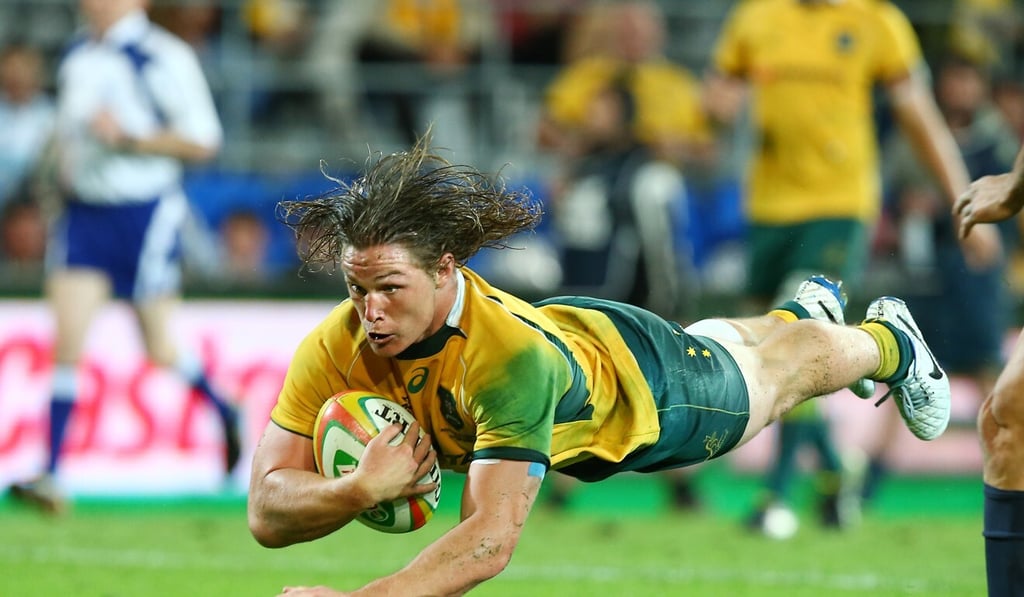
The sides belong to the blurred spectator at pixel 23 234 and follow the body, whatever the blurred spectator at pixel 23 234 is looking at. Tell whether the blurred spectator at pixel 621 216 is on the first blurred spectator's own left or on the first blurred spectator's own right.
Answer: on the first blurred spectator's own left

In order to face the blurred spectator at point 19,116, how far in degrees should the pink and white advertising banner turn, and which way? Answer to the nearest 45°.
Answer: approximately 135° to its right

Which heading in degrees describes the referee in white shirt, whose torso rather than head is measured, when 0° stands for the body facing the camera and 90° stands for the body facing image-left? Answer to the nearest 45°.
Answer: approximately 45°

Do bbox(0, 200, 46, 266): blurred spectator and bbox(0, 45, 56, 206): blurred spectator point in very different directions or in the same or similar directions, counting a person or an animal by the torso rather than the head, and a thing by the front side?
same or similar directions

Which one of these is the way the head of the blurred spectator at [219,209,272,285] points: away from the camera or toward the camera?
toward the camera

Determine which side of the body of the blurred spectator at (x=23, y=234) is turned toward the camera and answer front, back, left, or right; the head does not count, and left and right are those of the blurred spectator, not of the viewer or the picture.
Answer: front

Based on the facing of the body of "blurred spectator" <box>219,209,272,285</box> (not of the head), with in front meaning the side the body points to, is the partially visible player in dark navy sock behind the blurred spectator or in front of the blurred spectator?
in front

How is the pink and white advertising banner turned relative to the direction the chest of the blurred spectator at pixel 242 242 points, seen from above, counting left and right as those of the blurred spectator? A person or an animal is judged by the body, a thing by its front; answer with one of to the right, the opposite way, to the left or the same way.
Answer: the same way

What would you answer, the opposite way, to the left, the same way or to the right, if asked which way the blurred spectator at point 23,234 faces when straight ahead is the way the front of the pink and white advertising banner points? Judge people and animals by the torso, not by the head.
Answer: the same way
